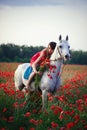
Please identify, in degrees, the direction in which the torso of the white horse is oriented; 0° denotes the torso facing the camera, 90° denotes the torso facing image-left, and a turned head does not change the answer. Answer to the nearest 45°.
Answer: approximately 315°
